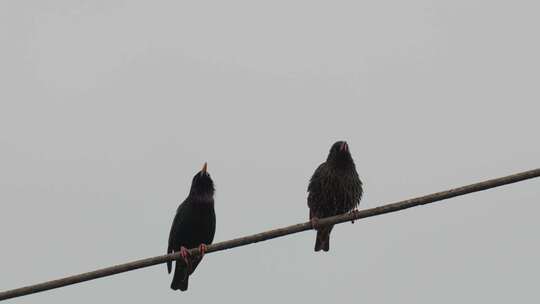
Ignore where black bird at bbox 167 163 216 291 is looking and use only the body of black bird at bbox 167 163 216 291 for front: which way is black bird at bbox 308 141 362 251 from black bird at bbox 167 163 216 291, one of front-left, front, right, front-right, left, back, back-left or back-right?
front-left

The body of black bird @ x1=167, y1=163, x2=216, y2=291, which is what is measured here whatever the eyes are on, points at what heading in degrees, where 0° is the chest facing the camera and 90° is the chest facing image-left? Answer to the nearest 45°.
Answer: approximately 315°
